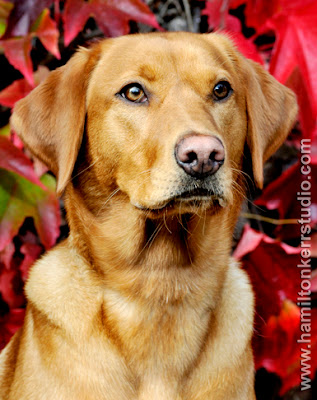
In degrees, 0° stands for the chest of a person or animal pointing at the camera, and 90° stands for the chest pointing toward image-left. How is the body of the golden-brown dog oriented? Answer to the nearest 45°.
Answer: approximately 315°

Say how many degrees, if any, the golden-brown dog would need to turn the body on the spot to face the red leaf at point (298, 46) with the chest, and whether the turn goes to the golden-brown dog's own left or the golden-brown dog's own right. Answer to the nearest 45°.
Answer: approximately 90° to the golden-brown dog's own left

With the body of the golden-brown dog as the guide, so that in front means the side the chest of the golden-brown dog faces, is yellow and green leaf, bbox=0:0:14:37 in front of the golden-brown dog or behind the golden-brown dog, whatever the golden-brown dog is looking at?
behind

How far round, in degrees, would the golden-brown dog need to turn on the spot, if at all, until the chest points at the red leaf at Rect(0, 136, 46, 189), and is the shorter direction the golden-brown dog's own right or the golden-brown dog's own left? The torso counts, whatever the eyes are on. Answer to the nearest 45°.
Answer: approximately 180°

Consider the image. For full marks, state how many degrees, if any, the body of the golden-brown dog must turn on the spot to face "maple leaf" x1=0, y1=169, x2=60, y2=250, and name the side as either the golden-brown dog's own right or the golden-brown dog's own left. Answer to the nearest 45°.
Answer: approximately 180°
